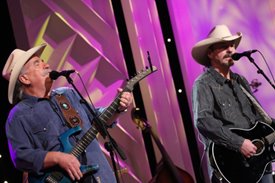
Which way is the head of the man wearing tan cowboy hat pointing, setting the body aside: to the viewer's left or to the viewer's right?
to the viewer's right

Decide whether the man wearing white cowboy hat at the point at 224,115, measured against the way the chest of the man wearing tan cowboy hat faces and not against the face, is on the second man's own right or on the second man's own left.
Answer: on the second man's own left

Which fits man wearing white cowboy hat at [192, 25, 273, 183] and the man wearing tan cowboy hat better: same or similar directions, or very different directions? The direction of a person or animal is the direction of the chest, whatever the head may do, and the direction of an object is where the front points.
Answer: same or similar directions

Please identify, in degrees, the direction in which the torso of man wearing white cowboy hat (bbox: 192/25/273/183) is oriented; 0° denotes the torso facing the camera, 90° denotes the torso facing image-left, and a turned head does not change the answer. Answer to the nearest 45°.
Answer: approximately 315°

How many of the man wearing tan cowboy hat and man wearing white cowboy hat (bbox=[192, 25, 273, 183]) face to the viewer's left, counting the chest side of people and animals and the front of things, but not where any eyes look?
0

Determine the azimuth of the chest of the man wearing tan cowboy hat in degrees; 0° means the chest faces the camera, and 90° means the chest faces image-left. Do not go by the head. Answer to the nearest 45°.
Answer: approximately 315°

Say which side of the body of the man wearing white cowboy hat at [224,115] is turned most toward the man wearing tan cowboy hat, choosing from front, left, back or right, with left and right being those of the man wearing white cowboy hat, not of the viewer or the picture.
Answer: right
